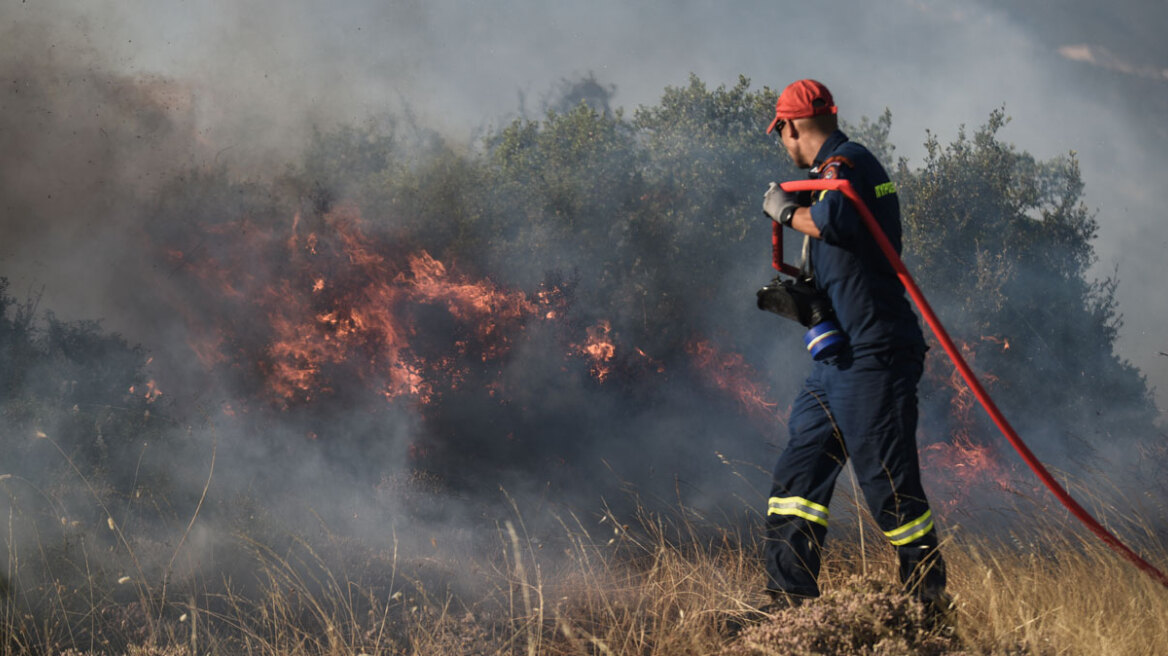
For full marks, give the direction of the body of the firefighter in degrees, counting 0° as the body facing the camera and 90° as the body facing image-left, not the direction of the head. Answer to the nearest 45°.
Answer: approximately 90°

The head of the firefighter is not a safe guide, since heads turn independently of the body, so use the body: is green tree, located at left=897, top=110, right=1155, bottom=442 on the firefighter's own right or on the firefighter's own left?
on the firefighter's own right
